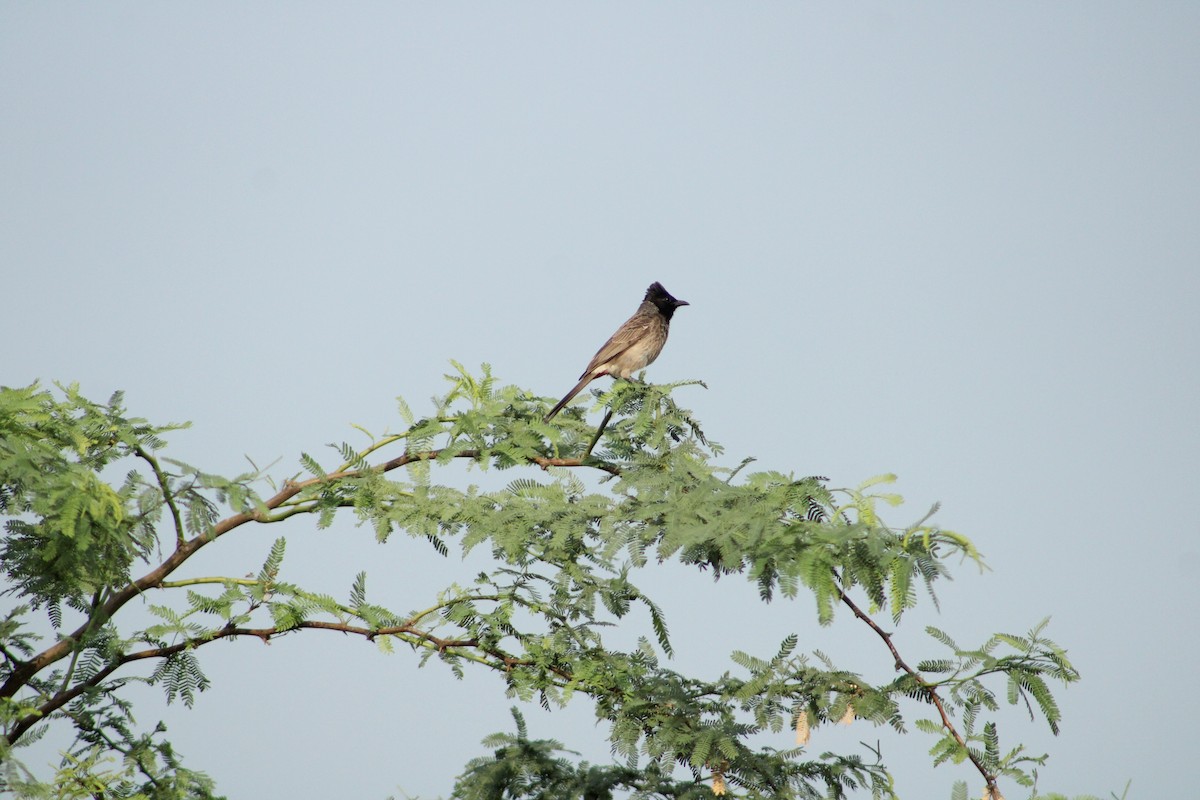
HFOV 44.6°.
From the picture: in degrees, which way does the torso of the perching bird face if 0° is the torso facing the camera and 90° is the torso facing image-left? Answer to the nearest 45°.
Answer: approximately 270°
